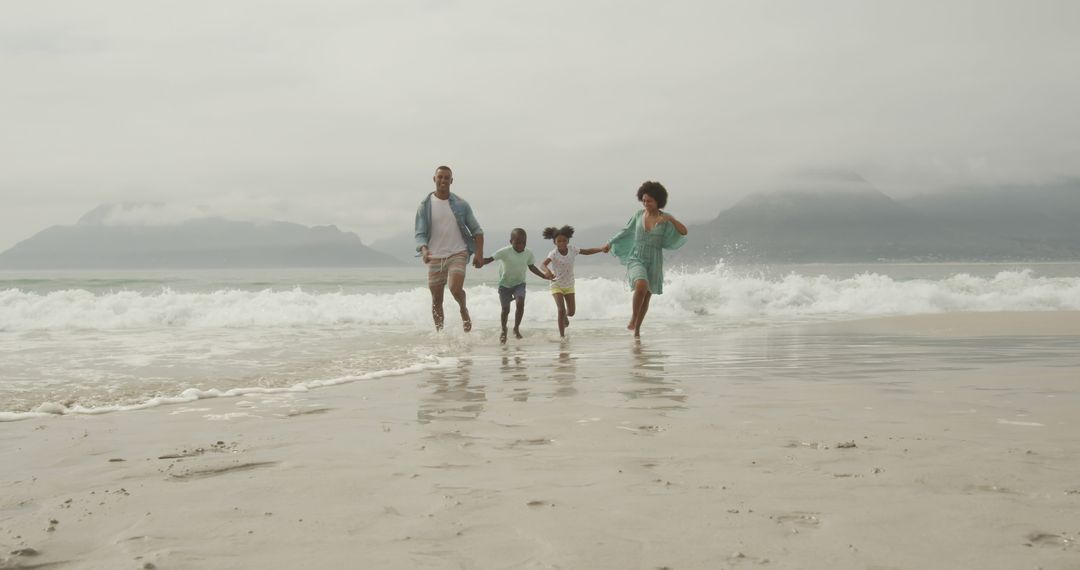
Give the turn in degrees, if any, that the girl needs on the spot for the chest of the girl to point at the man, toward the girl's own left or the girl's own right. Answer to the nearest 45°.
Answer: approximately 45° to the girl's own right

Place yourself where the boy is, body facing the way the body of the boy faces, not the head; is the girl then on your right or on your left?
on your left

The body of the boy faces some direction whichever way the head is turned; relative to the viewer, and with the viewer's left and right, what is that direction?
facing the viewer

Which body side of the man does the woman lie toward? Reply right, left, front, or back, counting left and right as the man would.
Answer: left

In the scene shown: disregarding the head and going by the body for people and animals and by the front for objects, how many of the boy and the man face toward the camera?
2

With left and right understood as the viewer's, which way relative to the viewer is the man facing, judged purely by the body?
facing the viewer

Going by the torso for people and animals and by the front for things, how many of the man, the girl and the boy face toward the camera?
3

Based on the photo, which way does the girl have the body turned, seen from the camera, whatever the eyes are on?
toward the camera
